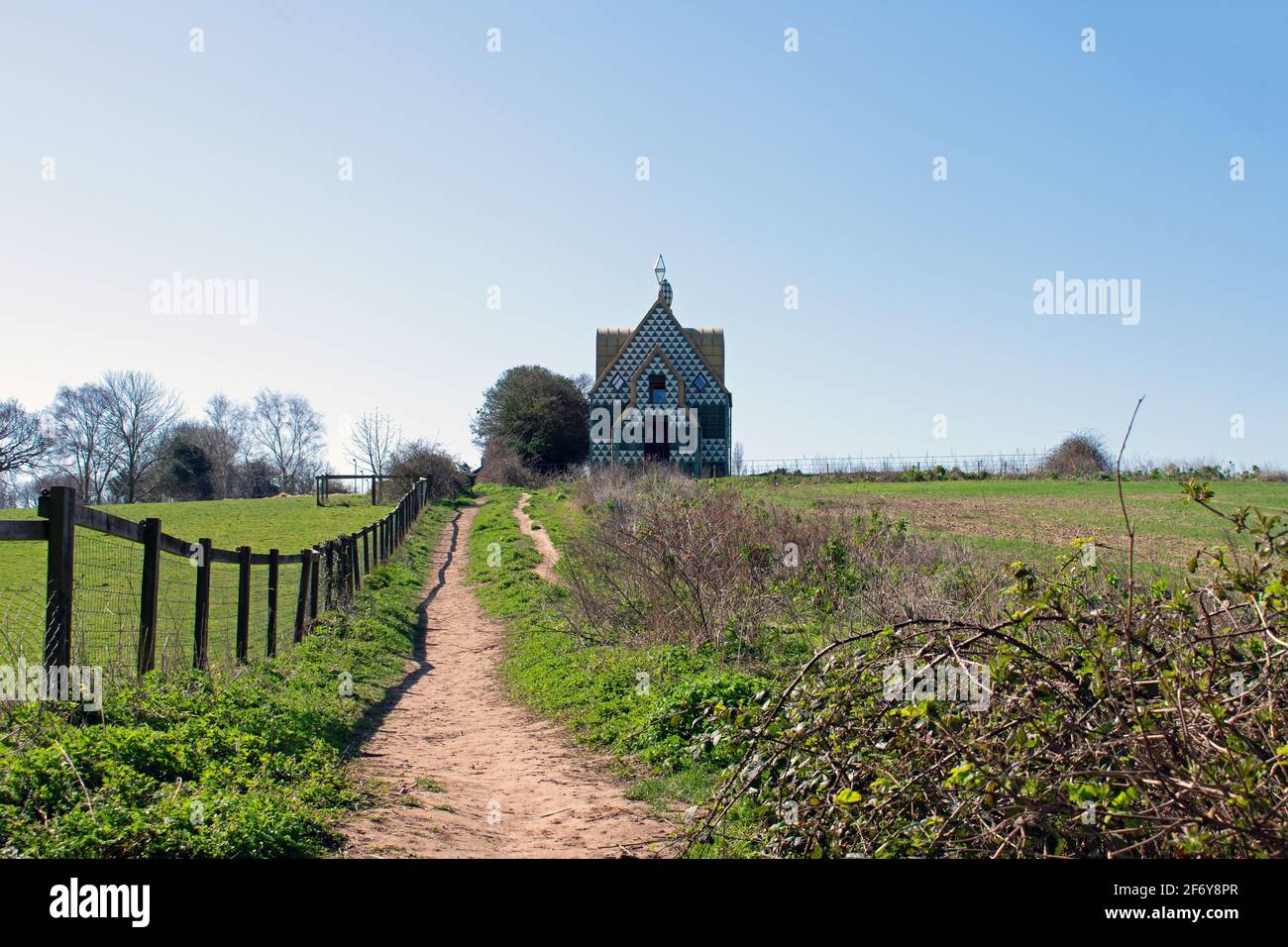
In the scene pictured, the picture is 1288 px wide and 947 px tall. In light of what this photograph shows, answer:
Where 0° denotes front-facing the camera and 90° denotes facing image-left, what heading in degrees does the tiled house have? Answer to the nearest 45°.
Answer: approximately 0°

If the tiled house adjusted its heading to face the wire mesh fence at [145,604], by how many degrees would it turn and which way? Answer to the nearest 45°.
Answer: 0° — it already faces it
